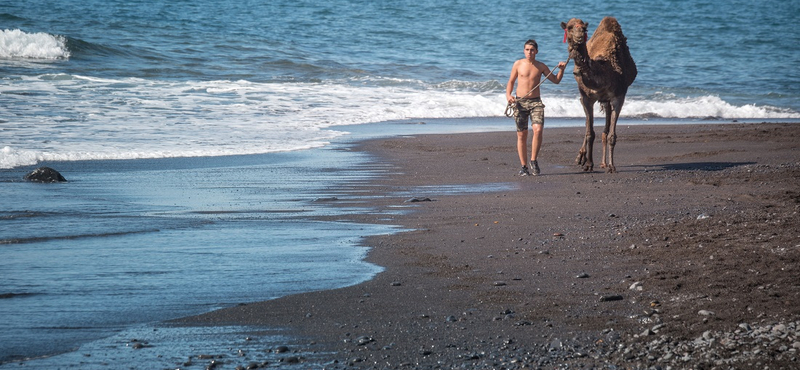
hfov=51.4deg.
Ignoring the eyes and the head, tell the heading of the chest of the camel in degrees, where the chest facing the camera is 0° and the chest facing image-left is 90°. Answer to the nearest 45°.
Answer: approximately 0°

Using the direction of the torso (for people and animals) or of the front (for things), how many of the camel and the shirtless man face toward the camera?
2

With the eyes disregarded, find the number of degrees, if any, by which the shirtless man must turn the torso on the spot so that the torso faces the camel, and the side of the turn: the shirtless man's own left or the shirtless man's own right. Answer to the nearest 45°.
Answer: approximately 135° to the shirtless man's own left

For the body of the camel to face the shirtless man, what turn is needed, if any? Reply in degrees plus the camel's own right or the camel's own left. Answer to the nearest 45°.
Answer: approximately 45° to the camel's own right

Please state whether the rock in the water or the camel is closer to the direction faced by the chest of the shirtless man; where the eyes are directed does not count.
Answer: the rock in the water

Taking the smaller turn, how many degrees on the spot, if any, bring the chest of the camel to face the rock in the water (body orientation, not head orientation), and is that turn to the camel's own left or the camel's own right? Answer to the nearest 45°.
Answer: approximately 45° to the camel's own right

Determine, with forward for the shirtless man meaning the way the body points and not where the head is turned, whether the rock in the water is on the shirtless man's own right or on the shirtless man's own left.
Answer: on the shirtless man's own right

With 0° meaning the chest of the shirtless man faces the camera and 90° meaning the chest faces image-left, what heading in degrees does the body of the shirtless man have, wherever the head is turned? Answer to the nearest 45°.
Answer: approximately 0°
